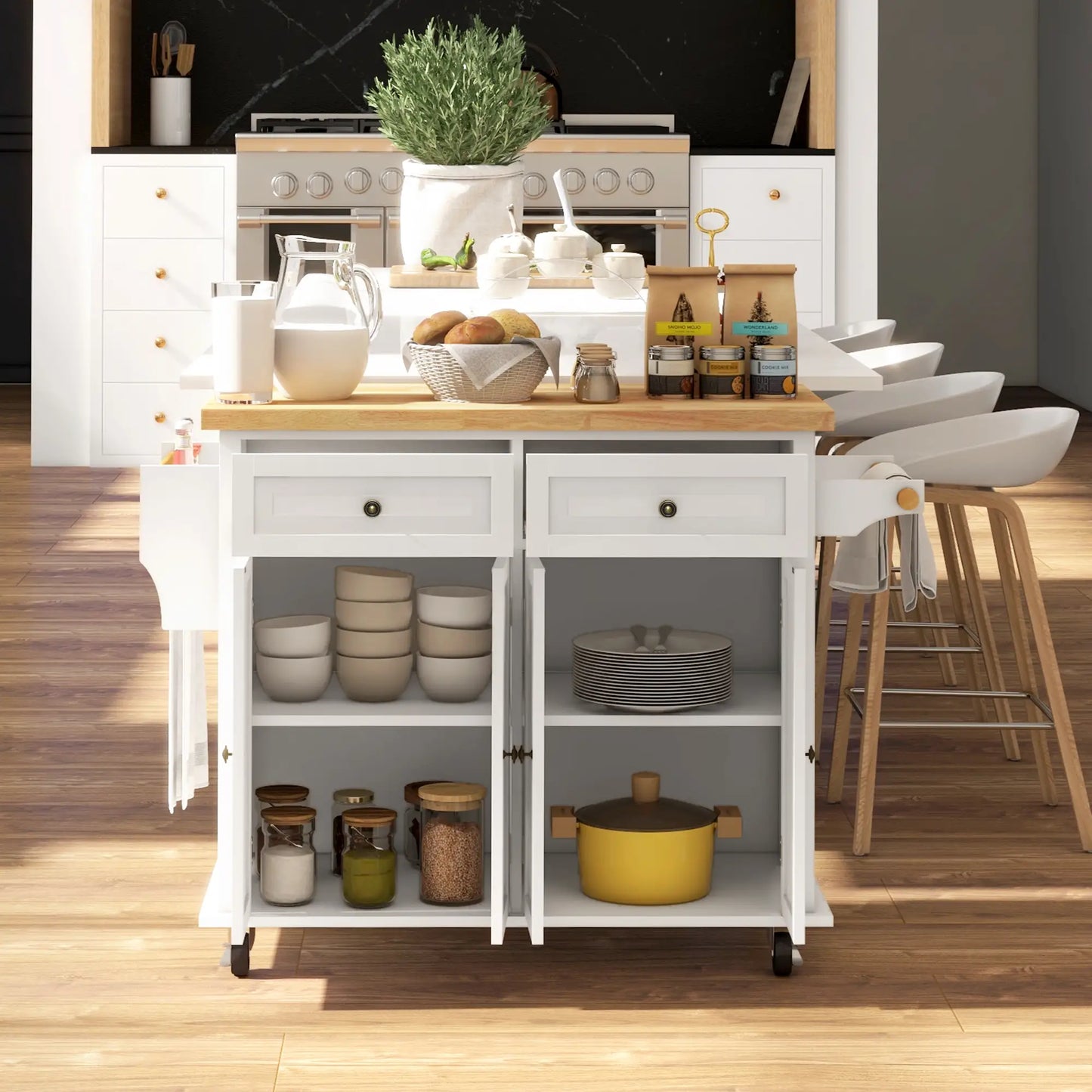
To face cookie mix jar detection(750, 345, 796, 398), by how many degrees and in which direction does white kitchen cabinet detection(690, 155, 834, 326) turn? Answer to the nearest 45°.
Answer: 0° — it already faces it

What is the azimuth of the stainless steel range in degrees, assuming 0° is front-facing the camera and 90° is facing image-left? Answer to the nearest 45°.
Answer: approximately 0°

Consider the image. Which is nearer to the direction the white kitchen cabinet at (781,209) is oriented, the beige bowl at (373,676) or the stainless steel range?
the beige bowl

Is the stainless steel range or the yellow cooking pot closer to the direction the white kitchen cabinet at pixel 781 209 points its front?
the yellow cooking pot

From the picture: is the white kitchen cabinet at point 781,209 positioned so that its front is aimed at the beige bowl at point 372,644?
yes
